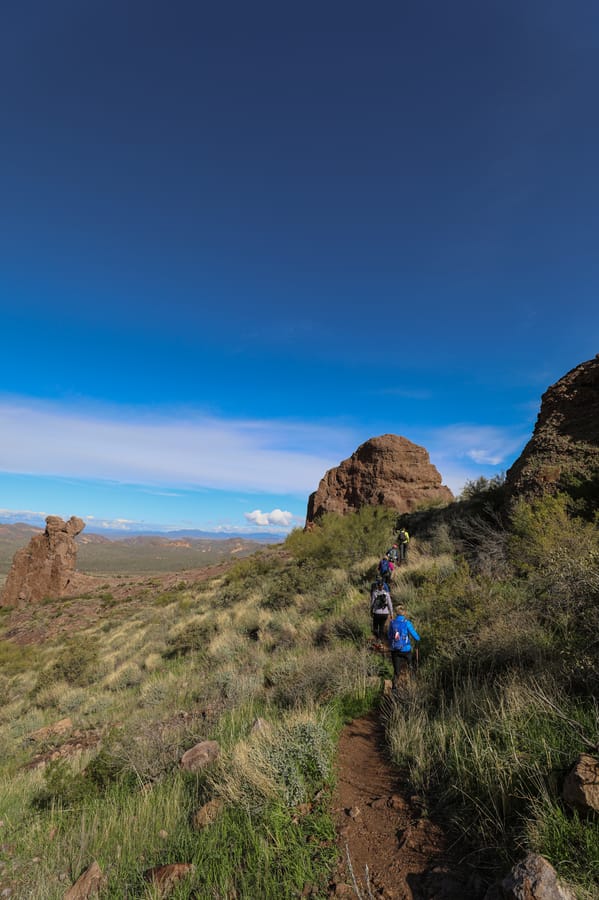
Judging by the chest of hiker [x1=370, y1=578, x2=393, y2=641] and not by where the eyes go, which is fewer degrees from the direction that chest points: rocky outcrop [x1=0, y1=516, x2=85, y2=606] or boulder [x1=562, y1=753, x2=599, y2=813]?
the rocky outcrop

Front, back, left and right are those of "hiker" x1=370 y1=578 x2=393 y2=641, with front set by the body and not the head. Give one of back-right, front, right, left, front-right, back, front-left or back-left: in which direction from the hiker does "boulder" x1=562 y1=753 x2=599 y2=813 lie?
back

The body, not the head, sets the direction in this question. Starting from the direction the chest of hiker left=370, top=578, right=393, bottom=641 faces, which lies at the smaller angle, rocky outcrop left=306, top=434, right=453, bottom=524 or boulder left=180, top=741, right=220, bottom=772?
the rocky outcrop

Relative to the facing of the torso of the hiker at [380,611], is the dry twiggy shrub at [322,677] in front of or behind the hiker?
behind

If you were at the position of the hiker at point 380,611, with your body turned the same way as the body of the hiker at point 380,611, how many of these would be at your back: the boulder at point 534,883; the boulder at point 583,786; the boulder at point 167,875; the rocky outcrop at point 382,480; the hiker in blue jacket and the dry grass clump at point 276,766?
5

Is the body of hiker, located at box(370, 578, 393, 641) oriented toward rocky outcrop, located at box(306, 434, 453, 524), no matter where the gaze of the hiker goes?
yes

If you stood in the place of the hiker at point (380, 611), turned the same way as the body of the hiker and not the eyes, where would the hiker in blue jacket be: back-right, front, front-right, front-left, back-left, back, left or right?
back

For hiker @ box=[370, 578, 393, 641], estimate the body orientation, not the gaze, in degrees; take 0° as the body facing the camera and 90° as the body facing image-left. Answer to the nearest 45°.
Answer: approximately 180°

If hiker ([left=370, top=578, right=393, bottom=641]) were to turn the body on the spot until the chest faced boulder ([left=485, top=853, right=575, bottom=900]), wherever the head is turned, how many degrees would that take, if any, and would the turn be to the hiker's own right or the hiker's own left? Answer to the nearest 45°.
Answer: approximately 180°

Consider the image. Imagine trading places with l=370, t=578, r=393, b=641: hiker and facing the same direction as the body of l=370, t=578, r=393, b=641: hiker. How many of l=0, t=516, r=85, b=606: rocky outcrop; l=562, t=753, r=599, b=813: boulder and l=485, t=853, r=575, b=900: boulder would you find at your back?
2
